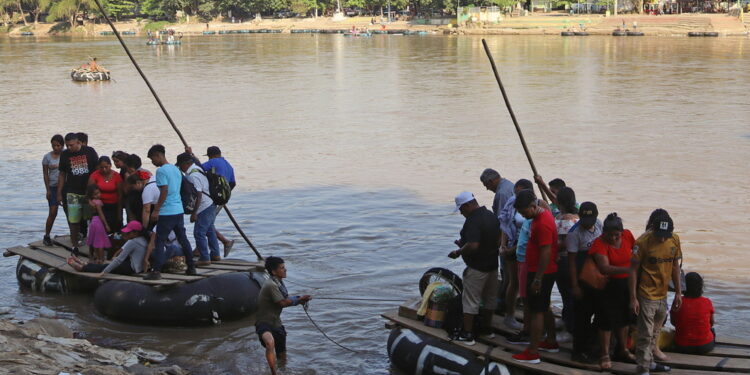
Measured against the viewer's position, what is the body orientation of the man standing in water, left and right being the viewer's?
facing to the right of the viewer

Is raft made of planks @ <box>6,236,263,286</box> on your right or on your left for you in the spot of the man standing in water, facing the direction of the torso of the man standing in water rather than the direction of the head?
on your left

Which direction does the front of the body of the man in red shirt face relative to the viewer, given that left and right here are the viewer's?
facing to the left of the viewer

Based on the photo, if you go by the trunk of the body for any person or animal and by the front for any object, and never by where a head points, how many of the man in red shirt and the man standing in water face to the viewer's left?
1

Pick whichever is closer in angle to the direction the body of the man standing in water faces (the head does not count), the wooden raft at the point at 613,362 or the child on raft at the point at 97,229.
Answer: the wooden raft

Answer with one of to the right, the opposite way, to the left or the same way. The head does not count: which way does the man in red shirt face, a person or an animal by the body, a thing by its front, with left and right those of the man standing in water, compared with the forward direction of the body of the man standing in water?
the opposite way

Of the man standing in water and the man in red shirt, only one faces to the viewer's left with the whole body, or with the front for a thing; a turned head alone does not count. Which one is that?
the man in red shirt

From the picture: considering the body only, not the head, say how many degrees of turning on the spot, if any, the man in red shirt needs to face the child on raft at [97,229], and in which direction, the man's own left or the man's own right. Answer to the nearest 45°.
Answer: approximately 45° to the man's own right

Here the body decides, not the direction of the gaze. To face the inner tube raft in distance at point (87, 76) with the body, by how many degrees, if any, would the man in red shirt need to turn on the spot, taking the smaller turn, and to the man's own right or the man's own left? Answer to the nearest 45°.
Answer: approximately 45° to the man's own right

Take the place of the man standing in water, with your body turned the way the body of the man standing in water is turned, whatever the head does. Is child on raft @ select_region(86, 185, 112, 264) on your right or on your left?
on your left
